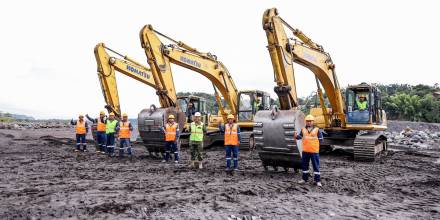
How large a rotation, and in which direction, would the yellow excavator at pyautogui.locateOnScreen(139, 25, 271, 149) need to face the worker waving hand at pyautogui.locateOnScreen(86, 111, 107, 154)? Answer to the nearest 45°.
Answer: approximately 45° to its right

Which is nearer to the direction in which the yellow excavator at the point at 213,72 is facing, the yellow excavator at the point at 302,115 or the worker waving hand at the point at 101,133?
the worker waving hand

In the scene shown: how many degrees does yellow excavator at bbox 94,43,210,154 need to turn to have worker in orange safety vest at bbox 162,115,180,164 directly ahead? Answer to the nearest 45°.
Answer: approximately 45° to its left

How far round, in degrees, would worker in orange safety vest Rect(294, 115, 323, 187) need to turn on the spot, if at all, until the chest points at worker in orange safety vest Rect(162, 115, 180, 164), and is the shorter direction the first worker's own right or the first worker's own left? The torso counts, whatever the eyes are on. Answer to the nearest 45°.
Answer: approximately 135° to the first worker's own right

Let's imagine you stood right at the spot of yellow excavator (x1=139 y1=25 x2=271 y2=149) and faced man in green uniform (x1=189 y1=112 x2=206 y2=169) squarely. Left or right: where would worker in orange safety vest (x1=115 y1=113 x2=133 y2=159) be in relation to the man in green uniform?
right

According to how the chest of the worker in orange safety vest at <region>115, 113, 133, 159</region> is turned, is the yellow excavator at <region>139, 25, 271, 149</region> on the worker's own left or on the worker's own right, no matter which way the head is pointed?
on the worker's own left
